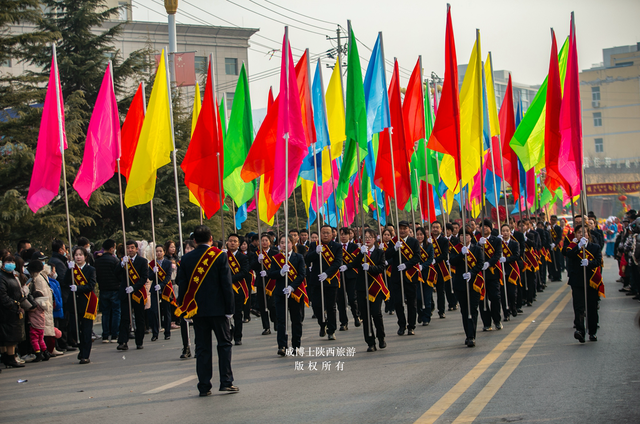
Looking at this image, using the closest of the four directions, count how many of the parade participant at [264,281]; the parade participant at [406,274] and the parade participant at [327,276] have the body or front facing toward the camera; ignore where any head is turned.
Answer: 3

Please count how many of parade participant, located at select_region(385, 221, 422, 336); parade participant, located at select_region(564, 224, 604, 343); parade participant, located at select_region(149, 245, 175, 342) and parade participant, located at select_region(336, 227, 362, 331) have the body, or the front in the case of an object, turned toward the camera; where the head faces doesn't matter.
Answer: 4

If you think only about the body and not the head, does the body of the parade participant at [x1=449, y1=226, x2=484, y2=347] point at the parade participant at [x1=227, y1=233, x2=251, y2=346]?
no

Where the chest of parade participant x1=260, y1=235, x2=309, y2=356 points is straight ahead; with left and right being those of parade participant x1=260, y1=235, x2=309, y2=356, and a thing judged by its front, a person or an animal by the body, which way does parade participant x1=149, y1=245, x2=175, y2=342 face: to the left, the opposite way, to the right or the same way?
the same way

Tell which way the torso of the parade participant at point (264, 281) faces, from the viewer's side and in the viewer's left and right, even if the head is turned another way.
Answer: facing the viewer

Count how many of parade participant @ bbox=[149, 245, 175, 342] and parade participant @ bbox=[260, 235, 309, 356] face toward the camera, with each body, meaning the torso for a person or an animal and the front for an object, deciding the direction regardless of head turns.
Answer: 2

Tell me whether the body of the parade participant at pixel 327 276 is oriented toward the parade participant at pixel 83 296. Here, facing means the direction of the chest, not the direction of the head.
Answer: no

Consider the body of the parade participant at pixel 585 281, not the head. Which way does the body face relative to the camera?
toward the camera

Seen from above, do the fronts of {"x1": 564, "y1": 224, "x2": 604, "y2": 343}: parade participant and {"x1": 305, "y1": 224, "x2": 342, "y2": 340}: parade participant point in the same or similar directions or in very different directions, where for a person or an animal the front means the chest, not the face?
same or similar directions

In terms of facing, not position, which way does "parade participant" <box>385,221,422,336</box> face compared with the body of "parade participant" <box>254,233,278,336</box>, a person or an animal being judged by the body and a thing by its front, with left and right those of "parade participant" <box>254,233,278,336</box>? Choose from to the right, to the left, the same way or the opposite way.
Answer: the same way

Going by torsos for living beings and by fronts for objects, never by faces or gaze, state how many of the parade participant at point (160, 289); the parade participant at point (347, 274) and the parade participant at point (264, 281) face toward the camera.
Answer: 3
